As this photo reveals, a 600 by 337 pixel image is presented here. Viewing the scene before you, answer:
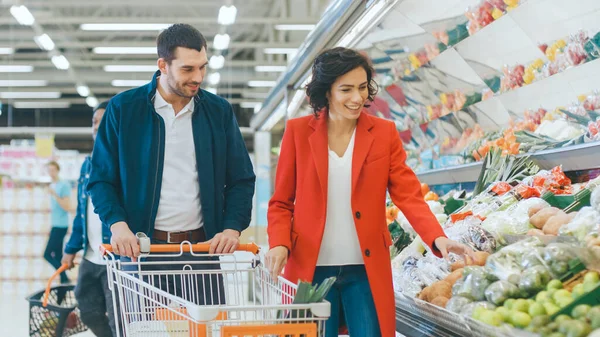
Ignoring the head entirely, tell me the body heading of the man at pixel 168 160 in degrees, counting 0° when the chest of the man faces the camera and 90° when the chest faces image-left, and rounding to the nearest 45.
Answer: approximately 0°

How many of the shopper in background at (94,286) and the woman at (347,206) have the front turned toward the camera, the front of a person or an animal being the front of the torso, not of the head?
2

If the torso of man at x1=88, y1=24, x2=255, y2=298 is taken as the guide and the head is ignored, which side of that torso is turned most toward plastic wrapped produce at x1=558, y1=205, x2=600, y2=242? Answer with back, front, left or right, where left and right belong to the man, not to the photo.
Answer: left

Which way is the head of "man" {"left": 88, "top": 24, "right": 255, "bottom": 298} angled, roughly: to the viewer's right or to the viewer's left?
to the viewer's right

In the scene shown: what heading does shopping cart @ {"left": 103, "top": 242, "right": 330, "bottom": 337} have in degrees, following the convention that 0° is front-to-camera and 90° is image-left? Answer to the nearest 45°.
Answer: approximately 315°

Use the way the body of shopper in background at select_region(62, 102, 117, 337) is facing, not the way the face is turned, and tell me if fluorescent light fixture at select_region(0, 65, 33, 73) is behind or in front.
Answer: behind

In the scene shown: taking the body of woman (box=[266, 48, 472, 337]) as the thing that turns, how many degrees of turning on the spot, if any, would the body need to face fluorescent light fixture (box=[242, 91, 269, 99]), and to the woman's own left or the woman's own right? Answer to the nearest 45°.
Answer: approximately 180°

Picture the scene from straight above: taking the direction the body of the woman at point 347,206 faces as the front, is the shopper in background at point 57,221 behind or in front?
behind

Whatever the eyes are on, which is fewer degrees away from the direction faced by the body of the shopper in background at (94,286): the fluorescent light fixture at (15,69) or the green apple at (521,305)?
the green apple

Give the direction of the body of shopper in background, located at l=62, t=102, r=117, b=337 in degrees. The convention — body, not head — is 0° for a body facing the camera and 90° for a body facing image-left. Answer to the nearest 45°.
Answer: approximately 0°

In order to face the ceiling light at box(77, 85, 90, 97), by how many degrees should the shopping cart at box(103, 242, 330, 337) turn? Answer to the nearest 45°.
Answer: approximately 135° to its left
